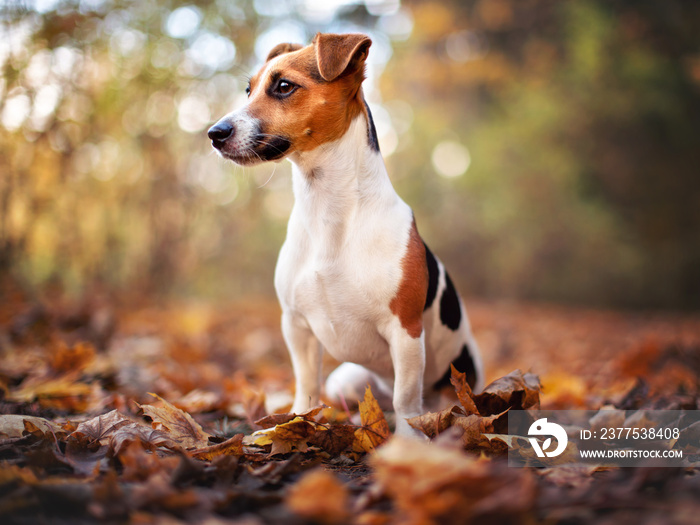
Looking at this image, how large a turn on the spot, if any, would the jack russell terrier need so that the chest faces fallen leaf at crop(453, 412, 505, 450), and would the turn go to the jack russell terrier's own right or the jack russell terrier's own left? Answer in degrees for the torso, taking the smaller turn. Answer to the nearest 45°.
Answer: approximately 90° to the jack russell terrier's own left

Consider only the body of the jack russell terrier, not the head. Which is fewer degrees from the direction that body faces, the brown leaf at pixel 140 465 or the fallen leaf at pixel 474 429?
the brown leaf

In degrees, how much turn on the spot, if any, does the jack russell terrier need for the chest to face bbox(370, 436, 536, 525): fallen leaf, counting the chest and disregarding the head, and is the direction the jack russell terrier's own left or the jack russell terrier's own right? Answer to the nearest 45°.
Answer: approximately 45° to the jack russell terrier's own left

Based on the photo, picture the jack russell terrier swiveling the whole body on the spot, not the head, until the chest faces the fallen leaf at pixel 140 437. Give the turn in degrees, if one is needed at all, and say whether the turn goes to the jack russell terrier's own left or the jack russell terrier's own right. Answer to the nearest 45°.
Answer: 0° — it already faces it

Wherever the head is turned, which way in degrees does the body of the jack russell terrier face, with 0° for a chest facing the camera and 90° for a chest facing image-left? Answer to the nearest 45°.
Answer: approximately 45°

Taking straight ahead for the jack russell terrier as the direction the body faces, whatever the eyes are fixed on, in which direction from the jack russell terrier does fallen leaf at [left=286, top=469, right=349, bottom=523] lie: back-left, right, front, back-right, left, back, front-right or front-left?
front-left

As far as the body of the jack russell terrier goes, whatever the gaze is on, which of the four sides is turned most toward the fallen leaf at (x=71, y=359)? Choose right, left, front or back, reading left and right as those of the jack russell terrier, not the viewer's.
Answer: right
